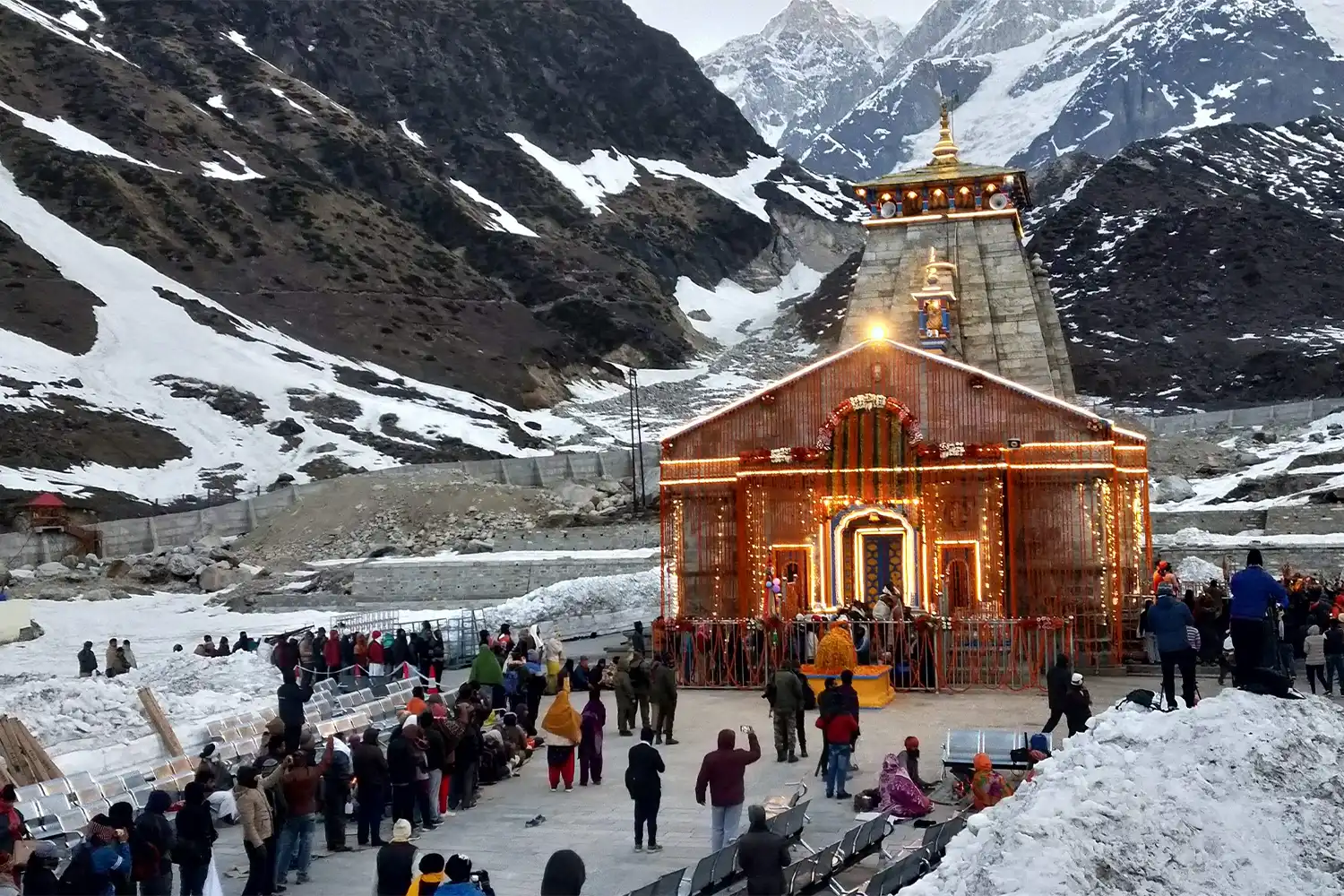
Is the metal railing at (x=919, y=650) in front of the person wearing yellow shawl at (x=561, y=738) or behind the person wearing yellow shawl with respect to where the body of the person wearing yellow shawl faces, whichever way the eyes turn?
in front

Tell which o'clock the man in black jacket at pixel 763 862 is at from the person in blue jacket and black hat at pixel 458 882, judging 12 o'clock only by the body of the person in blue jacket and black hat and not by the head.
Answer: The man in black jacket is roughly at 2 o'clock from the person in blue jacket and black hat.

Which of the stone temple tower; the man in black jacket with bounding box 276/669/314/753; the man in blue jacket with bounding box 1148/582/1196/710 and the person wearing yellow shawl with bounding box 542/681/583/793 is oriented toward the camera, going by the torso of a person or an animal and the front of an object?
the stone temple tower

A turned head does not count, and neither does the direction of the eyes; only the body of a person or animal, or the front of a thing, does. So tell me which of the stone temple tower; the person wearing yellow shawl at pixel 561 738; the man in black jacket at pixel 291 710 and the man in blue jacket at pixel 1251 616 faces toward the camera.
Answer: the stone temple tower

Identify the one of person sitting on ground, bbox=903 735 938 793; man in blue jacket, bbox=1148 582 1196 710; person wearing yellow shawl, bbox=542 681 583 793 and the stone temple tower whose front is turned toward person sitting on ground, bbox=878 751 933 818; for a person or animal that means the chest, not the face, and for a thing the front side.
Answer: the stone temple tower

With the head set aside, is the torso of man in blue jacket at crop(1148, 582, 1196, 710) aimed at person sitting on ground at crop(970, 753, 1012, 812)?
no

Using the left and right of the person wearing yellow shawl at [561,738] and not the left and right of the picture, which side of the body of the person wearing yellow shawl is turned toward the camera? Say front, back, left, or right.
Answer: back

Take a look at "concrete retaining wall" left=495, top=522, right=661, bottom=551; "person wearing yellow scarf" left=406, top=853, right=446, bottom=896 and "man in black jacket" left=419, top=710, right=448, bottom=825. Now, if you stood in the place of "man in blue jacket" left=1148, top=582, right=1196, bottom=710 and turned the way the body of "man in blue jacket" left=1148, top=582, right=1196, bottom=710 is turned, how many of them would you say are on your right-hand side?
0

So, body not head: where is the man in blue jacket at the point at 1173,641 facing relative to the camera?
away from the camera

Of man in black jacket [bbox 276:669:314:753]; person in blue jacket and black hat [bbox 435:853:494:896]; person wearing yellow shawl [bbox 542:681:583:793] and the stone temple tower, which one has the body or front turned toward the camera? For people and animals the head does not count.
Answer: the stone temple tower

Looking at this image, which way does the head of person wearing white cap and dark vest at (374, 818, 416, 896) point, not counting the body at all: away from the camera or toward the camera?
away from the camera

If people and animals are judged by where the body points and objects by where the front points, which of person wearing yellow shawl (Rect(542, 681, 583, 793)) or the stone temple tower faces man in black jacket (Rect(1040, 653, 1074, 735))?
the stone temple tower

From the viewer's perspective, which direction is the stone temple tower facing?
toward the camera

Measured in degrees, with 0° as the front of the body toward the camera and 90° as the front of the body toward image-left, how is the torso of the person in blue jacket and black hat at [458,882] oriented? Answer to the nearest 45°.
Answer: approximately 180°

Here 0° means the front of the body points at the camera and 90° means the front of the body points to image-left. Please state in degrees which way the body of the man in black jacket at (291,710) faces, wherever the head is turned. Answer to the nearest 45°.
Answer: approximately 225°

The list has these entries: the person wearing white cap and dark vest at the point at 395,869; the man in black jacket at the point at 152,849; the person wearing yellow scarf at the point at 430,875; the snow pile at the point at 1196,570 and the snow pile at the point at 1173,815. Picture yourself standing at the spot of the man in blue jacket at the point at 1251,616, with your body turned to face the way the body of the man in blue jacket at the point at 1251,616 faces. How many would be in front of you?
1

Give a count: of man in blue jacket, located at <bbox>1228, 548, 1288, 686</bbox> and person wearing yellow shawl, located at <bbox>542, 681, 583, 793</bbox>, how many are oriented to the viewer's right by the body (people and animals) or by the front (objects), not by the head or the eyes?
0

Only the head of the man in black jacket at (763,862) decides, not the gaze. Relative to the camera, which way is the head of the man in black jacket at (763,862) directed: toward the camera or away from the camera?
away from the camera
